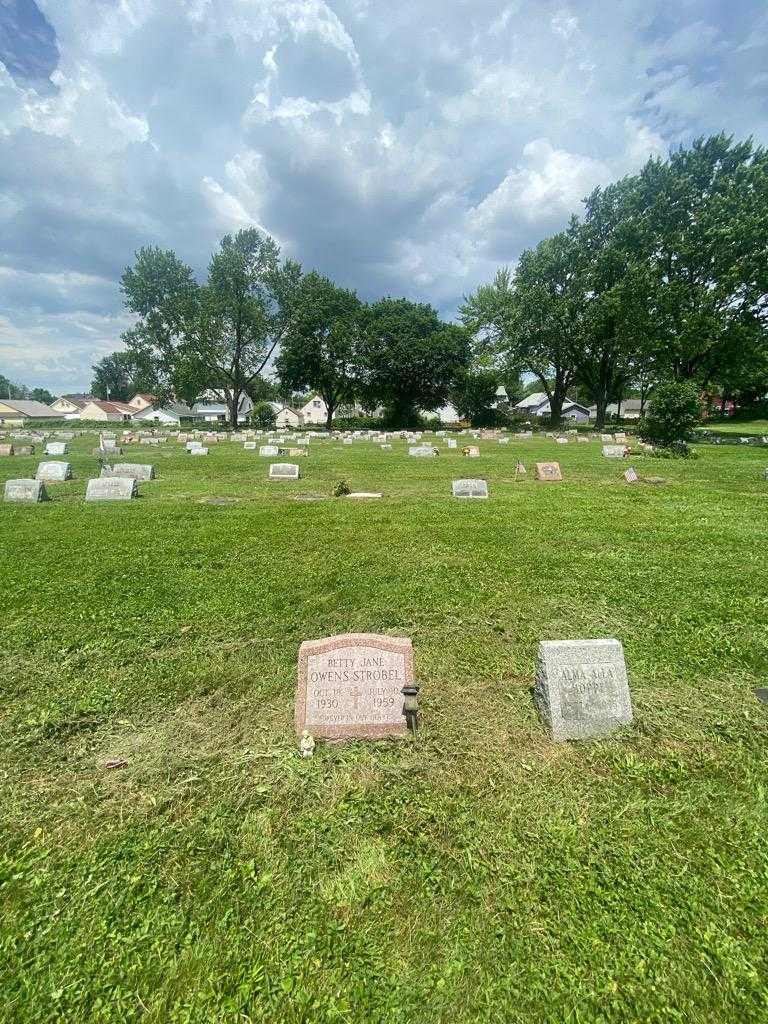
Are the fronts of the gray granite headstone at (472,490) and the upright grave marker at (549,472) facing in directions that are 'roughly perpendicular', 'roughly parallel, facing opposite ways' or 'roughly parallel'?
roughly parallel

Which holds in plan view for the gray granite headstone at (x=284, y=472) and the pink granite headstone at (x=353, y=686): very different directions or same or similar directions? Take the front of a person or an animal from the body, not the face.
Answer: same or similar directions

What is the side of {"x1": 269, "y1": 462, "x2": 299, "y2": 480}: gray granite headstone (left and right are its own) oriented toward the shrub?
left

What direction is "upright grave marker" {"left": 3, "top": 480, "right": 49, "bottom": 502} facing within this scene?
toward the camera

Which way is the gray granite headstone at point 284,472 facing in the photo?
toward the camera

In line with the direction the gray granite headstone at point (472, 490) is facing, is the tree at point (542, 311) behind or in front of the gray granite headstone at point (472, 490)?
behind

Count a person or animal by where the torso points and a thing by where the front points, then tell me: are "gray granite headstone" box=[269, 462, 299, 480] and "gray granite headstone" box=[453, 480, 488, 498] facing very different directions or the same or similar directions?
same or similar directions

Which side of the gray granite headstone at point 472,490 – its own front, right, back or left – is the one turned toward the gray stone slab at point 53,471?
right

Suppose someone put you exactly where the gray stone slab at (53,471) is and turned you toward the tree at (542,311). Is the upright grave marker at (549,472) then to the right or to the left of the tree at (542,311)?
right

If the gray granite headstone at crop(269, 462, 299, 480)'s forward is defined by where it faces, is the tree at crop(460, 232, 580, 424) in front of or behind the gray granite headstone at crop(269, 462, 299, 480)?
behind
